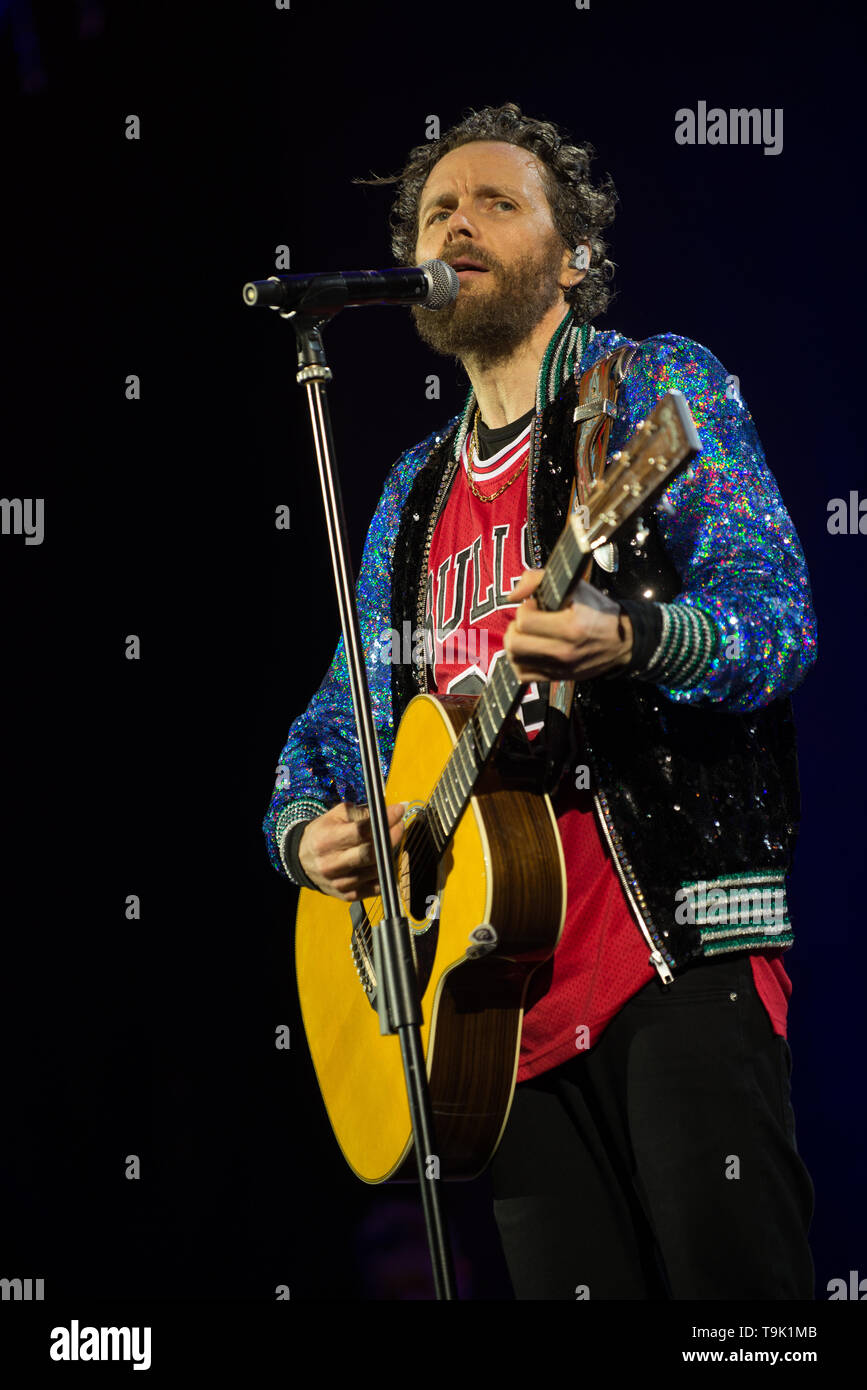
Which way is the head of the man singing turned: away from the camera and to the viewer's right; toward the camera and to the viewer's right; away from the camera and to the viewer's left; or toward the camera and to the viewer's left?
toward the camera and to the viewer's left

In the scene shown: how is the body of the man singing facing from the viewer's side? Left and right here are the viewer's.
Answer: facing the viewer and to the left of the viewer
